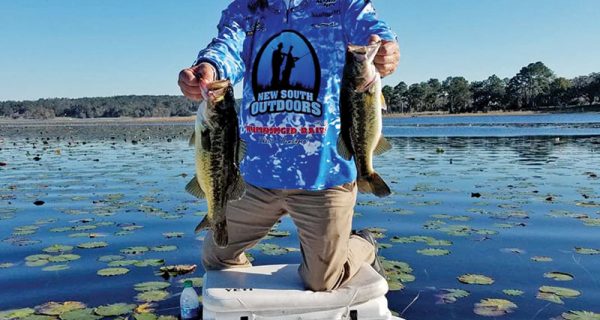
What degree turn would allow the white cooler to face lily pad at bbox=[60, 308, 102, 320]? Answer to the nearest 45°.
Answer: approximately 135° to its right

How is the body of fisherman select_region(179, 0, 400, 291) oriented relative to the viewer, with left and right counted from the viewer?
facing the viewer

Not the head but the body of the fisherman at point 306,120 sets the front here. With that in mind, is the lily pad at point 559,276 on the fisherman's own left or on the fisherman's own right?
on the fisherman's own left

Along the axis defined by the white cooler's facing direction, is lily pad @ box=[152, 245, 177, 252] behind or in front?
behind

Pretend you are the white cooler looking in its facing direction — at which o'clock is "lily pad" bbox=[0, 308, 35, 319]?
The lily pad is roughly at 4 o'clock from the white cooler.

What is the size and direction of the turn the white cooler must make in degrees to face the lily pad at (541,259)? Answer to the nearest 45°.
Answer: approximately 135° to its left

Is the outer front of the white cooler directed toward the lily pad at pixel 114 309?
no

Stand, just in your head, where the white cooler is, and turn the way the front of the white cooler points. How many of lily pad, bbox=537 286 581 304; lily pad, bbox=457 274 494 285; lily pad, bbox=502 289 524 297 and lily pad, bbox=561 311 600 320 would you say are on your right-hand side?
0

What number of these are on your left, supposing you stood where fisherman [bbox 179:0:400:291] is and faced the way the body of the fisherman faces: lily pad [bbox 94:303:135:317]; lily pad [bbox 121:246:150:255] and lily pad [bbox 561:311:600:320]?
1

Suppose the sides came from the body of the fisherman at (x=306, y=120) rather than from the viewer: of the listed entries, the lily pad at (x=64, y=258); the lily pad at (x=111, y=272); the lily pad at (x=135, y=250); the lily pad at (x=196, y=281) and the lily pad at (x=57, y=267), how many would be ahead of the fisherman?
0

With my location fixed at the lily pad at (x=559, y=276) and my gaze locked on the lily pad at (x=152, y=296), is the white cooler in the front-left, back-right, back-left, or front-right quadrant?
front-left

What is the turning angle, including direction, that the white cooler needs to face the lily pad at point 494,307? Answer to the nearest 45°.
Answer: approximately 135° to its left

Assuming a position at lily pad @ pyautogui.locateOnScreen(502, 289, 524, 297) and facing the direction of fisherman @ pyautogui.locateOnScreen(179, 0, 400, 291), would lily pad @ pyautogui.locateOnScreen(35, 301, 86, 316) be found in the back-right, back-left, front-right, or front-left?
front-right

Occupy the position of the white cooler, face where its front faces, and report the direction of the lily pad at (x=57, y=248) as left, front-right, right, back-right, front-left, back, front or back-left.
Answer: back-right

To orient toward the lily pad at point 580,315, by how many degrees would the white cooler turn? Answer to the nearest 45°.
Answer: approximately 90° to its left

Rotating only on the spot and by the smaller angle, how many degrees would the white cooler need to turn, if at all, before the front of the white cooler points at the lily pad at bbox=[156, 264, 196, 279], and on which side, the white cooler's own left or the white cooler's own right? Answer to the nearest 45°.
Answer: approximately 135° to the white cooler's own right

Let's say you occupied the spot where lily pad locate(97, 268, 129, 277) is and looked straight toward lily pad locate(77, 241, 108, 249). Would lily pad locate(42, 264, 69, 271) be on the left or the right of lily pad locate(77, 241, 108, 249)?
left

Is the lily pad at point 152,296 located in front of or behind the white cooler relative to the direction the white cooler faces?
behind
